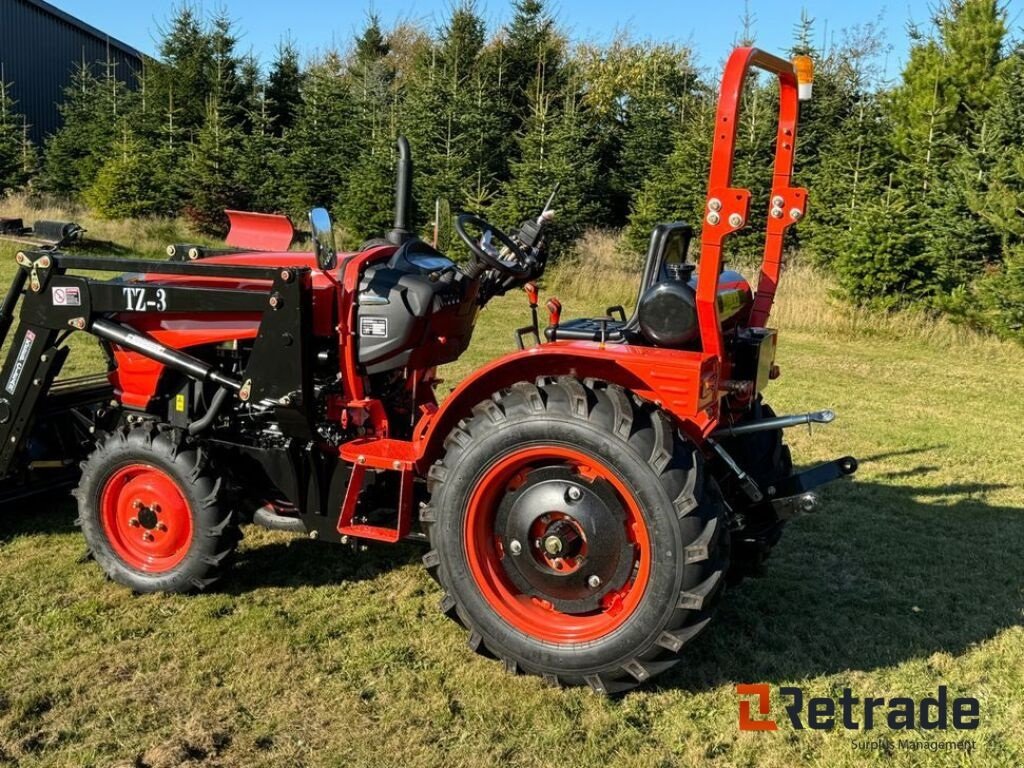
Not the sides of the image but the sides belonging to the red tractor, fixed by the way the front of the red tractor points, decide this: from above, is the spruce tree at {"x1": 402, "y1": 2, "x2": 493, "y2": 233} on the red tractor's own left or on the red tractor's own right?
on the red tractor's own right

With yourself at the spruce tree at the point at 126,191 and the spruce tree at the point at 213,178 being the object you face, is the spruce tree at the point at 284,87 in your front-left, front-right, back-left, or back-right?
front-left

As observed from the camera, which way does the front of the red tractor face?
facing away from the viewer and to the left of the viewer

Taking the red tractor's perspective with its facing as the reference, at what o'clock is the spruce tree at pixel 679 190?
The spruce tree is roughly at 2 o'clock from the red tractor.

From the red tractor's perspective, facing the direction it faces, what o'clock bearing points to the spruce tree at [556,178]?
The spruce tree is roughly at 2 o'clock from the red tractor.

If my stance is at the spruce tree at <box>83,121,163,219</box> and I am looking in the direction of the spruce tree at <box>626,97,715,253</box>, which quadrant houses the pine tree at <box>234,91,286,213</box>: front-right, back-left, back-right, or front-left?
front-left

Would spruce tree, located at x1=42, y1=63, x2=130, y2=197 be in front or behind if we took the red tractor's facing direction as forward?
in front

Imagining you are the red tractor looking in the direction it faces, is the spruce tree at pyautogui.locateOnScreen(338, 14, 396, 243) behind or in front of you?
in front
